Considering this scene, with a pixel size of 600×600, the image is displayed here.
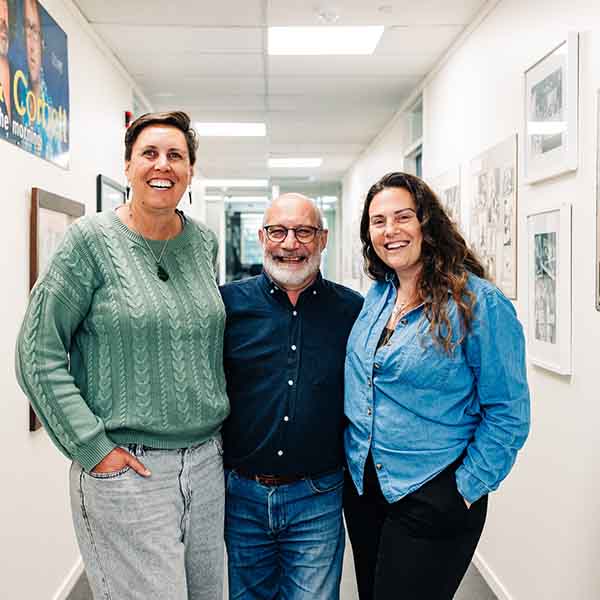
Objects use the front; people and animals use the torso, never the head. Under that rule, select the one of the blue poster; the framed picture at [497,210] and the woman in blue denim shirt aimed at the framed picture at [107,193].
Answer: the framed picture at [497,210]

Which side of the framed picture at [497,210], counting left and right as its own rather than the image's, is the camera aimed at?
left

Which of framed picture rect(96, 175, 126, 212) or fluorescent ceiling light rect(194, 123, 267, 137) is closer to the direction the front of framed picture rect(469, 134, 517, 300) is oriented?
the framed picture

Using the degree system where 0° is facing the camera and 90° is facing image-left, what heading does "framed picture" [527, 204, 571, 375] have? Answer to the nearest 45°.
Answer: approximately 45°

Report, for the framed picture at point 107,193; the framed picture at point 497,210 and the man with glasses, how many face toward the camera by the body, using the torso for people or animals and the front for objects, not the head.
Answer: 1

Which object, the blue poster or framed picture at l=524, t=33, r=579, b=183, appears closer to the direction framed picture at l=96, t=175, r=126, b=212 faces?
the framed picture

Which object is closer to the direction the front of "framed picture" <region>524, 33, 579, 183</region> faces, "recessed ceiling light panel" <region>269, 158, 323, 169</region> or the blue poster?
the blue poster

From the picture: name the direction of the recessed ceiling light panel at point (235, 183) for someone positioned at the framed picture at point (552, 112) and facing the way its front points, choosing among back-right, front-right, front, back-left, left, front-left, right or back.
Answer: right

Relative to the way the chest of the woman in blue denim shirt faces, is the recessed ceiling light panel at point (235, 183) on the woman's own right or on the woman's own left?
on the woman's own right

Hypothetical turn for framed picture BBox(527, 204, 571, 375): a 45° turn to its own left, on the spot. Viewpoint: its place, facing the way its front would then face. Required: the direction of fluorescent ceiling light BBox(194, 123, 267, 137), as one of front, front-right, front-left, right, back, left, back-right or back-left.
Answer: back-right

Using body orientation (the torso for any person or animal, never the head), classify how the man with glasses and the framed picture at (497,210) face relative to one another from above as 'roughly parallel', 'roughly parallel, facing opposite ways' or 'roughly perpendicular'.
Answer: roughly perpendicular
